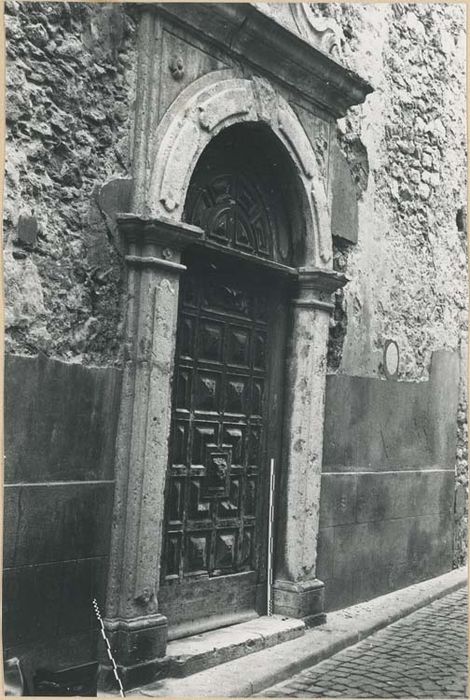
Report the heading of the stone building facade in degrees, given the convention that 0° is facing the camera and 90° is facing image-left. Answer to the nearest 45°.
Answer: approximately 315°
